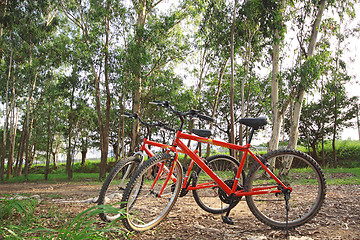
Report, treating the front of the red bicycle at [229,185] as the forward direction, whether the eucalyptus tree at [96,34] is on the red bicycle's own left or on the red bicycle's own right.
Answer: on the red bicycle's own right

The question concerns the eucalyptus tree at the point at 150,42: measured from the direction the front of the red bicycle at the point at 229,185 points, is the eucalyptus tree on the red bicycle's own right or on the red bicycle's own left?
on the red bicycle's own right

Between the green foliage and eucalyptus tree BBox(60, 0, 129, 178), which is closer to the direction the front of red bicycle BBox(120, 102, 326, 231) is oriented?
the eucalyptus tree

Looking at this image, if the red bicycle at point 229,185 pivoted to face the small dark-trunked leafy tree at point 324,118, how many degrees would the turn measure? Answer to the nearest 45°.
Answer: approximately 90° to its right

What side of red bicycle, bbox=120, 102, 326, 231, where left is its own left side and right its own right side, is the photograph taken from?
left
